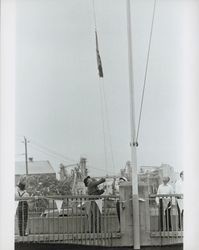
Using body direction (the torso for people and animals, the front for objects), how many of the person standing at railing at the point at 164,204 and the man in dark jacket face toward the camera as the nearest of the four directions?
1

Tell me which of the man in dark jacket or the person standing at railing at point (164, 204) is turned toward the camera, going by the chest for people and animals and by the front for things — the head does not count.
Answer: the person standing at railing

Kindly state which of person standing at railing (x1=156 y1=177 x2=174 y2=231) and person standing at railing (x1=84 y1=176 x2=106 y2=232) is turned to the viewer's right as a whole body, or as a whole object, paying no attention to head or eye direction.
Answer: person standing at railing (x1=84 y1=176 x2=106 y2=232)

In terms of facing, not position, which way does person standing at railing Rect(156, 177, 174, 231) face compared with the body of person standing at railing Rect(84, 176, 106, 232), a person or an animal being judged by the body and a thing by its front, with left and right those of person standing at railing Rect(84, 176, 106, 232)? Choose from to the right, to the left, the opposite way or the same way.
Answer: to the right

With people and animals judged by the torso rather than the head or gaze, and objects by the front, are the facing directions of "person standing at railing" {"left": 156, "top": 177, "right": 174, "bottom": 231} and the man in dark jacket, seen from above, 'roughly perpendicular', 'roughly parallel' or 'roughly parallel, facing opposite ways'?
roughly perpendicular

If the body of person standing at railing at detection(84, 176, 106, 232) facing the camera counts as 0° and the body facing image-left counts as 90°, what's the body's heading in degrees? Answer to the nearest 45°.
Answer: approximately 270°

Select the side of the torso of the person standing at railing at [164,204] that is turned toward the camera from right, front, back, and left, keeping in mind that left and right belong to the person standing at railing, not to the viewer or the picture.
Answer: front
